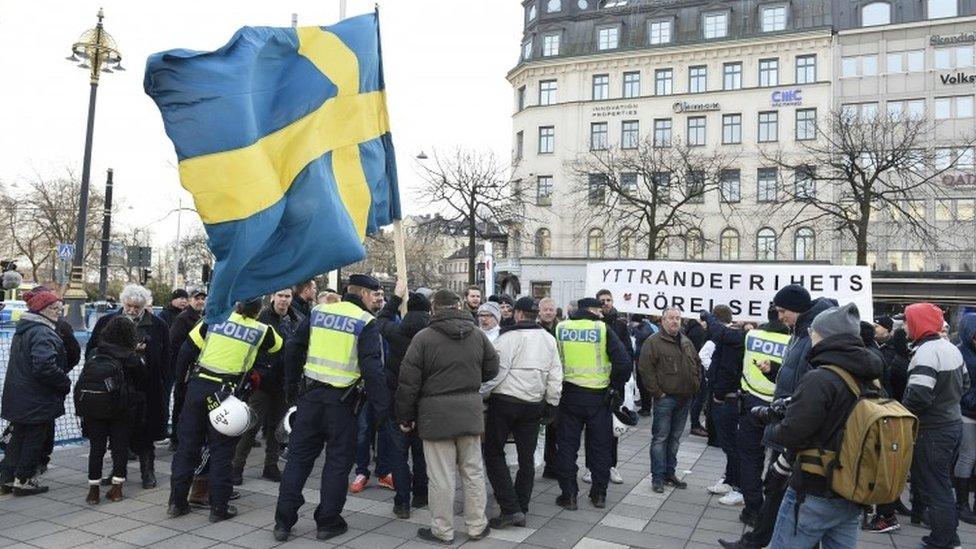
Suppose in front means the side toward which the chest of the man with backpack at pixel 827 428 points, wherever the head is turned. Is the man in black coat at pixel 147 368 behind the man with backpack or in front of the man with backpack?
in front

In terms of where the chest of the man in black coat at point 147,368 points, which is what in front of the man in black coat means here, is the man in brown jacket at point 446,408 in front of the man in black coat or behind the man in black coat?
in front

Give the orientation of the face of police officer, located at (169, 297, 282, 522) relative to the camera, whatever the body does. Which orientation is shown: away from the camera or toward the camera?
away from the camera

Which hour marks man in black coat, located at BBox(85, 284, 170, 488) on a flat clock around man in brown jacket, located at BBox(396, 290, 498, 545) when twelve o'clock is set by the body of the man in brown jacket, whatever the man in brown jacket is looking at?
The man in black coat is roughly at 10 o'clock from the man in brown jacket.

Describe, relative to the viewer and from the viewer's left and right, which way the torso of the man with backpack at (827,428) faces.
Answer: facing away from the viewer and to the left of the viewer

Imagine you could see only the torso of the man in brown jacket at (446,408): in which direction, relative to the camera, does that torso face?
away from the camera

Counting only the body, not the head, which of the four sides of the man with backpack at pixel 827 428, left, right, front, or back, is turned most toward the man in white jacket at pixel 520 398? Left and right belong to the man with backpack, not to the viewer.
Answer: front

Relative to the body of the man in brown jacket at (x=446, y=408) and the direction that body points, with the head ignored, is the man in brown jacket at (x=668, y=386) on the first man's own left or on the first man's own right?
on the first man's own right

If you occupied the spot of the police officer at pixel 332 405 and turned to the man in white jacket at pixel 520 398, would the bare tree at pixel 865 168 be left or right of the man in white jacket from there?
left

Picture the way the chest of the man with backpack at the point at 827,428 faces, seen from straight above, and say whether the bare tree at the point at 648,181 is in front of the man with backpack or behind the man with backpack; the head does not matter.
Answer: in front
